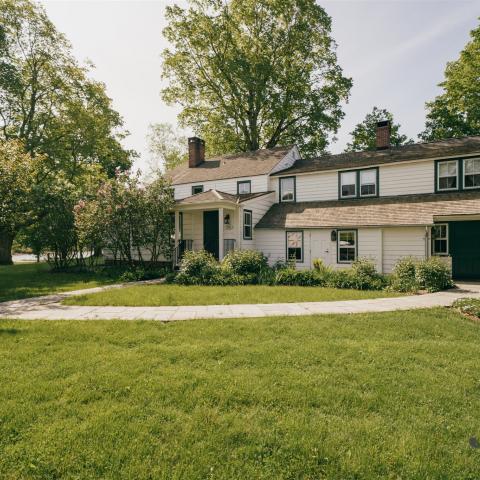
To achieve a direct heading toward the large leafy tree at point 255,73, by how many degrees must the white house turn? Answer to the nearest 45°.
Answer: approximately 135° to its right

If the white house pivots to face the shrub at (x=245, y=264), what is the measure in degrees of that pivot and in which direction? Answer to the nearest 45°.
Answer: approximately 45° to its right

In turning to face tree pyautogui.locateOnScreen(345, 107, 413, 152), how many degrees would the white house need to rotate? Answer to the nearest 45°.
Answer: approximately 180°

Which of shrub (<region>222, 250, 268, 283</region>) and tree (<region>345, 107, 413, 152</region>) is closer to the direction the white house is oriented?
the shrub

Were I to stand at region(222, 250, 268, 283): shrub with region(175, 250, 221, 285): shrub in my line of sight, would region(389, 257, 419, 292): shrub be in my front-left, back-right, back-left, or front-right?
back-left

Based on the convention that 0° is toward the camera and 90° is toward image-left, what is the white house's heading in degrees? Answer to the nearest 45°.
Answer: approximately 0°

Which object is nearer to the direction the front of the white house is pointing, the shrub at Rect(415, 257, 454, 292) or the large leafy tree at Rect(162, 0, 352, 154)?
the shrub

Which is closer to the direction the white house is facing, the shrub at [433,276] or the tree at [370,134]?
the shrub

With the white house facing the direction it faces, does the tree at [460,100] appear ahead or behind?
behind

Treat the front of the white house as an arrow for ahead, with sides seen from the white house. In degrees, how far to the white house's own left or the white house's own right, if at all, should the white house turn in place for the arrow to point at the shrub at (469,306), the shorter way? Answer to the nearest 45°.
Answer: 0° — it already faces it
